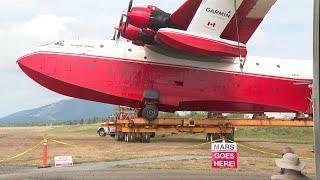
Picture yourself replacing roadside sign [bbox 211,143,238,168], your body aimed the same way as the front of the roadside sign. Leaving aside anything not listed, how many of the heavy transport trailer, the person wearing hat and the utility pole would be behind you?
1

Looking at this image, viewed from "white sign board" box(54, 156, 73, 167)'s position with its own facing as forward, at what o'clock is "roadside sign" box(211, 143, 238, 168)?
The roadside sign is roughly at 10 o'clock from the white sign board.

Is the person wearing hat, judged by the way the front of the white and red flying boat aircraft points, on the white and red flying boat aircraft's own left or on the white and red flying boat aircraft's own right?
on the white and red flying boat aircraft's own left

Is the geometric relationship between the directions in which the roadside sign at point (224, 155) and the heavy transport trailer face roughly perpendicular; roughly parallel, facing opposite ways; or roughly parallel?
roughly perpendicular

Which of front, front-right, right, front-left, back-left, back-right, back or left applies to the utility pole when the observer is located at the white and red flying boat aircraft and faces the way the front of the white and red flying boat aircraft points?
left

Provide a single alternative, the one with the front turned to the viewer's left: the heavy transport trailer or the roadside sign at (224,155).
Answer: the heavy transport trailer

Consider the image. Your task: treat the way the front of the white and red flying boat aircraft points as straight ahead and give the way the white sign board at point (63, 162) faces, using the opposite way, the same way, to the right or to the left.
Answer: to the left

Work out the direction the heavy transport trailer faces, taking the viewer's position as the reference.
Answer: facing to the left of the viewer

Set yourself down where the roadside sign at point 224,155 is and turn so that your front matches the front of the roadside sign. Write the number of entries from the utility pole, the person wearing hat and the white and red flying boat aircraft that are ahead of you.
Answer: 2

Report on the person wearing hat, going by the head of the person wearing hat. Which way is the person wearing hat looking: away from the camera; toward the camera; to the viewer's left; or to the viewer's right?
away from the camera

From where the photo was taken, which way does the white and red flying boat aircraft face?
to the viewer's left

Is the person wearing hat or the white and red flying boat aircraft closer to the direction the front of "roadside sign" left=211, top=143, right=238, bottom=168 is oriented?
the person wearing hat

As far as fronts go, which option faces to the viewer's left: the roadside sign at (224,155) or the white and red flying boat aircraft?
the white and red flying boat aircraft

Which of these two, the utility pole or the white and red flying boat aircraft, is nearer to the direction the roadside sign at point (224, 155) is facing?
the utility pole
